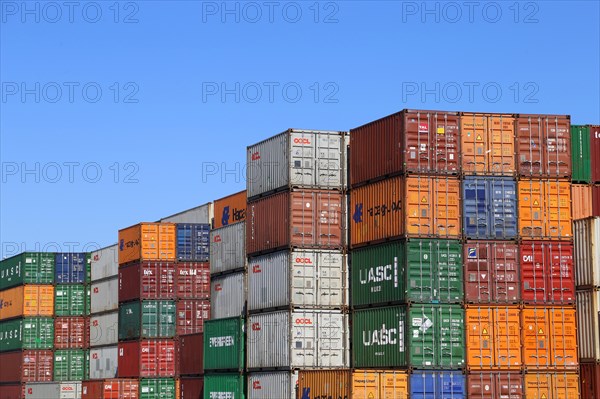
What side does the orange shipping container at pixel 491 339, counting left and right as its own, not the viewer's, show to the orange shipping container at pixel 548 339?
left

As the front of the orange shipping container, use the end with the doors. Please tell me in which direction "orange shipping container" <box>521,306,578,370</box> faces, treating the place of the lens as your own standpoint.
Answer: facing the viewer

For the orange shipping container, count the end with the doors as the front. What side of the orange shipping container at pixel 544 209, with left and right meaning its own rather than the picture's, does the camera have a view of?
front

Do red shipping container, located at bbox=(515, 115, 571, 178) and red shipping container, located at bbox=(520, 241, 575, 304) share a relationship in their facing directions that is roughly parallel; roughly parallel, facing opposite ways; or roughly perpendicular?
roughly parallel

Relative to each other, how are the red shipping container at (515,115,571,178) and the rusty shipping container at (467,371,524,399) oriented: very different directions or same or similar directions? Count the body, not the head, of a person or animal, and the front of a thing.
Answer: same or similar directions

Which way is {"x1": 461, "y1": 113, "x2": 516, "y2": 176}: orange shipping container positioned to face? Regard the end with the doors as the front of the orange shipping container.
toward the camera

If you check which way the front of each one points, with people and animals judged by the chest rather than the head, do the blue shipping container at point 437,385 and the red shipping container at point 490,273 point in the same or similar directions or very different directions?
same or similar directions

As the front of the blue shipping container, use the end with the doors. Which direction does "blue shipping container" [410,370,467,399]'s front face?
toward the camera
